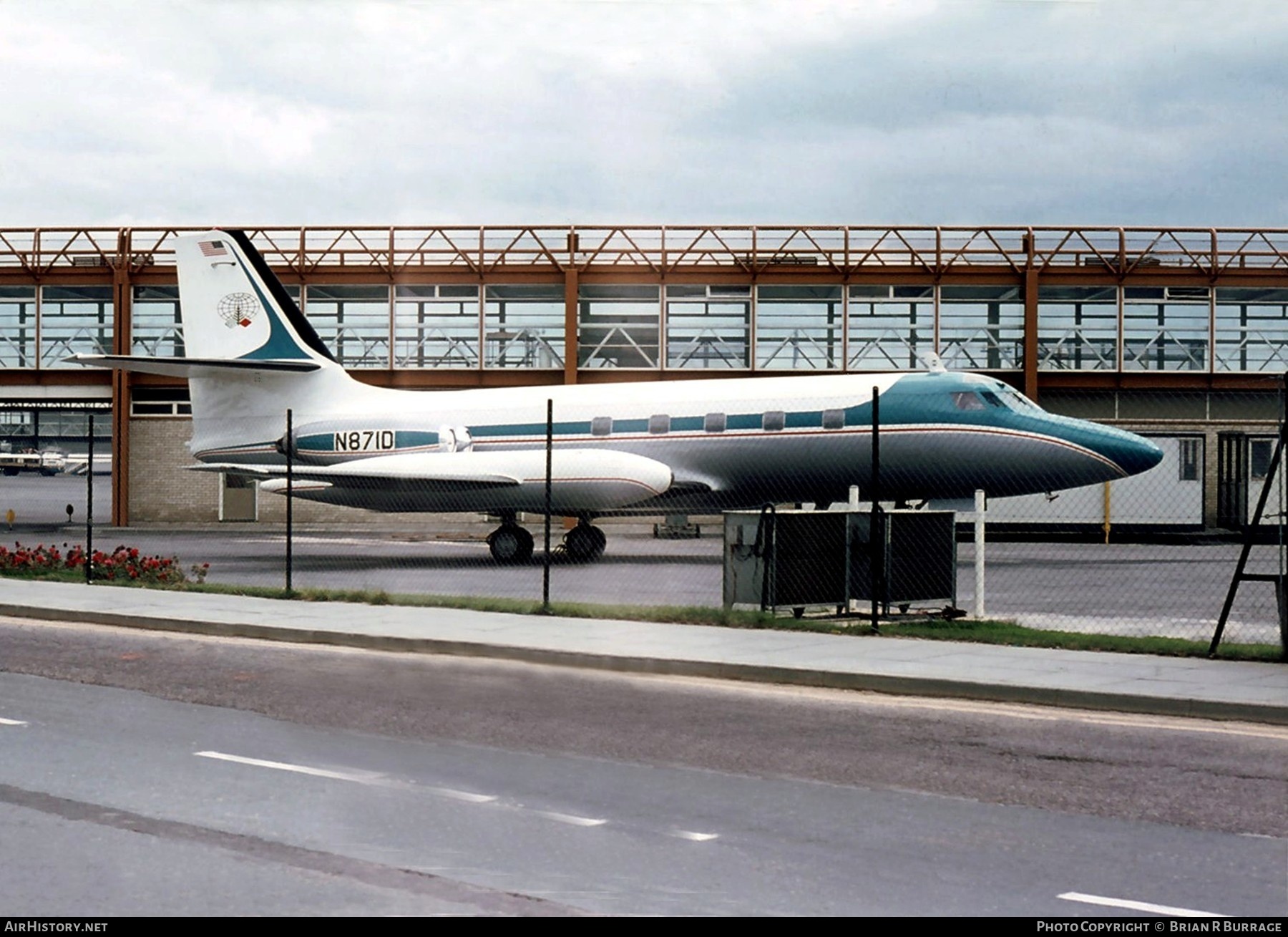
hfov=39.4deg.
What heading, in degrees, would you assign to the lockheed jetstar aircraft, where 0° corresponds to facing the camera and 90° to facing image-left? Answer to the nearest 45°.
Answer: approximately 270°

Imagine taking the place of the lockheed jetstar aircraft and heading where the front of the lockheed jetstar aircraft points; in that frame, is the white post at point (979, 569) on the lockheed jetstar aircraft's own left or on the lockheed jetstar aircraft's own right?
on the lockheed jetstar aircraft's own right

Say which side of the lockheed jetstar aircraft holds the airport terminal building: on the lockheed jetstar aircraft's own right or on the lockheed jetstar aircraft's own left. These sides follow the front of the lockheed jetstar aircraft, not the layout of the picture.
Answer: on the lockheed jetstar aircraft's own left

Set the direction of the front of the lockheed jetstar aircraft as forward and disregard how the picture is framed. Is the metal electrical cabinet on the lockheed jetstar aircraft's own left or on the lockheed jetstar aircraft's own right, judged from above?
on the lockheed jetstar aircraft's own right

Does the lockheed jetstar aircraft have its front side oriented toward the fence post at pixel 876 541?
no
